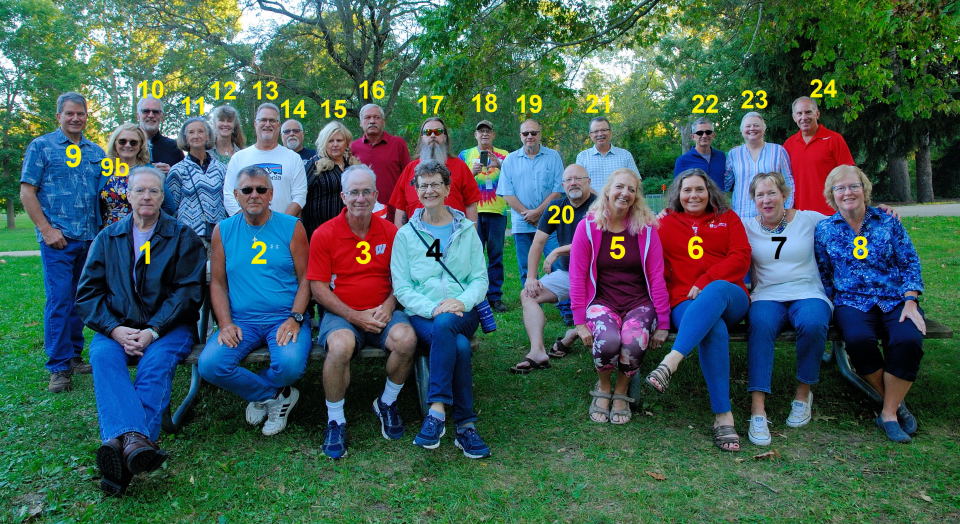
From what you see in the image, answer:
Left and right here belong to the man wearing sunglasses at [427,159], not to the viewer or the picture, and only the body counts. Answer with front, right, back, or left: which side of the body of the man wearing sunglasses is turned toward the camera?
front

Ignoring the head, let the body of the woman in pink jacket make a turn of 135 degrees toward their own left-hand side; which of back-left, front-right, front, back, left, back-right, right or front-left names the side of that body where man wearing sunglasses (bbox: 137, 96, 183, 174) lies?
back-left

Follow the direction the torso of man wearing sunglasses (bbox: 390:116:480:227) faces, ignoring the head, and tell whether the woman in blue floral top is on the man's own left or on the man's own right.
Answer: on the man's own left

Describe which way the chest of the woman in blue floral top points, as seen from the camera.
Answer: toward the camera

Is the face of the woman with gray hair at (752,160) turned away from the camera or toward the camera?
toward the camera

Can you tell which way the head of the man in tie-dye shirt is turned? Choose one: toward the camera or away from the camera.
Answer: toward the camera

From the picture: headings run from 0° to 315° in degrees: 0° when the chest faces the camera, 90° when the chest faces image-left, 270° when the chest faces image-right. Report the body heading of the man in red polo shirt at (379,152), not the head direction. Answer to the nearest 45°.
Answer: approximately 0°

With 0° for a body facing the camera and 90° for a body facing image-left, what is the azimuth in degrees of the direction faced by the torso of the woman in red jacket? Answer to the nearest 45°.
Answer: approximately 0°

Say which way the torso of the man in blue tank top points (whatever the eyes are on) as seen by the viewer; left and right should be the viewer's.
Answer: facing the viewer

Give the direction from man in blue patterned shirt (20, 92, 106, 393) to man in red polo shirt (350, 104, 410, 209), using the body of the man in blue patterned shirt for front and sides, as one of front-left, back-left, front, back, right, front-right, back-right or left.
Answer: front-left

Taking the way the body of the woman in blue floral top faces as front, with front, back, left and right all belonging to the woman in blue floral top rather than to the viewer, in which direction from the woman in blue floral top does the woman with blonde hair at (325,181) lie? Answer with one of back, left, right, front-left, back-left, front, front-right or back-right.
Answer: right

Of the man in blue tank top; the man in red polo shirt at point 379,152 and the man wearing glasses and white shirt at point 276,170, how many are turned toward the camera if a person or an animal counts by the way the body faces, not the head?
3

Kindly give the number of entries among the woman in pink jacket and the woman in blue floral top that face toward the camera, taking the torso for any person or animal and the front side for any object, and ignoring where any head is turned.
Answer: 2

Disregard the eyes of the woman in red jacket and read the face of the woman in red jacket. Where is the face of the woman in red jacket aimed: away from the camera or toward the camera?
toward the camera
